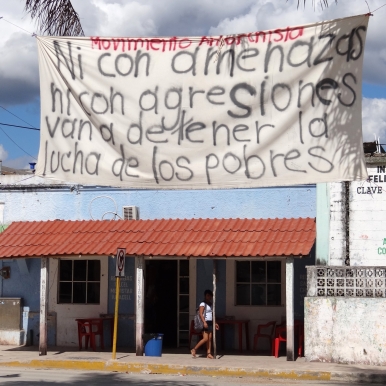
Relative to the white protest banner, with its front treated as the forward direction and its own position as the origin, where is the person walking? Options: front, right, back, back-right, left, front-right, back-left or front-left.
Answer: back

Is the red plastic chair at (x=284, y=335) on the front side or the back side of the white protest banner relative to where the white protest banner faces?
on the back side

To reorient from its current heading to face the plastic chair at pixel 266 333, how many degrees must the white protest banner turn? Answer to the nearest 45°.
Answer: approximately 180°

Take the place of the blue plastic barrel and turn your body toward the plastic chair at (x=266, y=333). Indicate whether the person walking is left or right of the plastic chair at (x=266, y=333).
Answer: right

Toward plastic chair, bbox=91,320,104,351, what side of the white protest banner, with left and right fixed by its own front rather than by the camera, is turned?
back

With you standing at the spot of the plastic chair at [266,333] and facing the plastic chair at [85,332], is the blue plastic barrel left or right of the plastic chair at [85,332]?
left

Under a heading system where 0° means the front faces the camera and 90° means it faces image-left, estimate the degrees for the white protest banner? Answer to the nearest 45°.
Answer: approximately 0°
